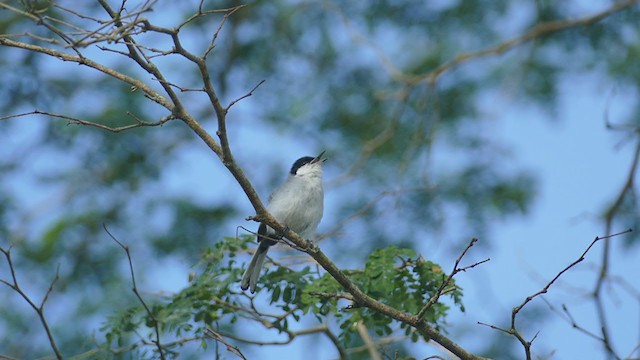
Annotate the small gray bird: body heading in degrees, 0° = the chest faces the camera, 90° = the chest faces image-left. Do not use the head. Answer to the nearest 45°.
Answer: approximately 315°
